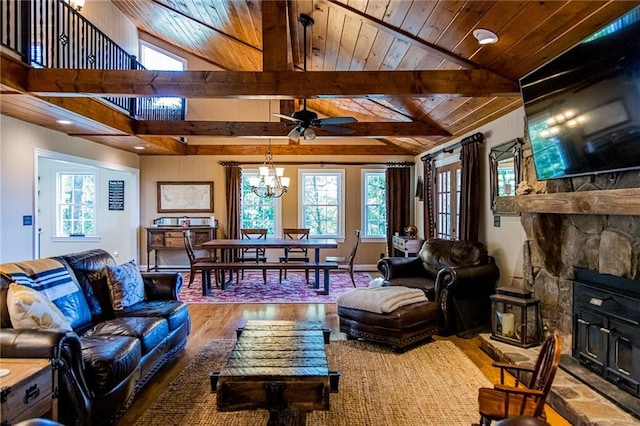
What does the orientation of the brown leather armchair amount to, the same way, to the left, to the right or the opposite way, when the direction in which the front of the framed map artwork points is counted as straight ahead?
to the right

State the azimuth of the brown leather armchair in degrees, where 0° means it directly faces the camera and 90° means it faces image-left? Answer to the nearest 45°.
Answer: approximately 45°

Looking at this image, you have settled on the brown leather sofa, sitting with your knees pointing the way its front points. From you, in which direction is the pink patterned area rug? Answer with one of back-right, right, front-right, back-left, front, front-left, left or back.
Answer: left

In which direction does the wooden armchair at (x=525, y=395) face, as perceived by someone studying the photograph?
facing to the left of the viewer

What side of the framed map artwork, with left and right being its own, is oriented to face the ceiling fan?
front

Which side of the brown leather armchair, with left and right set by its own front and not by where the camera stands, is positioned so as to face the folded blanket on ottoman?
front

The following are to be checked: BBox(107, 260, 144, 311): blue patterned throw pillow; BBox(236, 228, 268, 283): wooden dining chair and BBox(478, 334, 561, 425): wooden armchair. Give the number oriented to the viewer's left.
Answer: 1

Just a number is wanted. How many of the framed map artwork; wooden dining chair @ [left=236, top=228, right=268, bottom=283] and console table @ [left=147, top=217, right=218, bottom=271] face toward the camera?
3

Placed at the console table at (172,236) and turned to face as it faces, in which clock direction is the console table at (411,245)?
the console table at (411,245) is roughly at 10 o'clock from the console table at (172,236).
